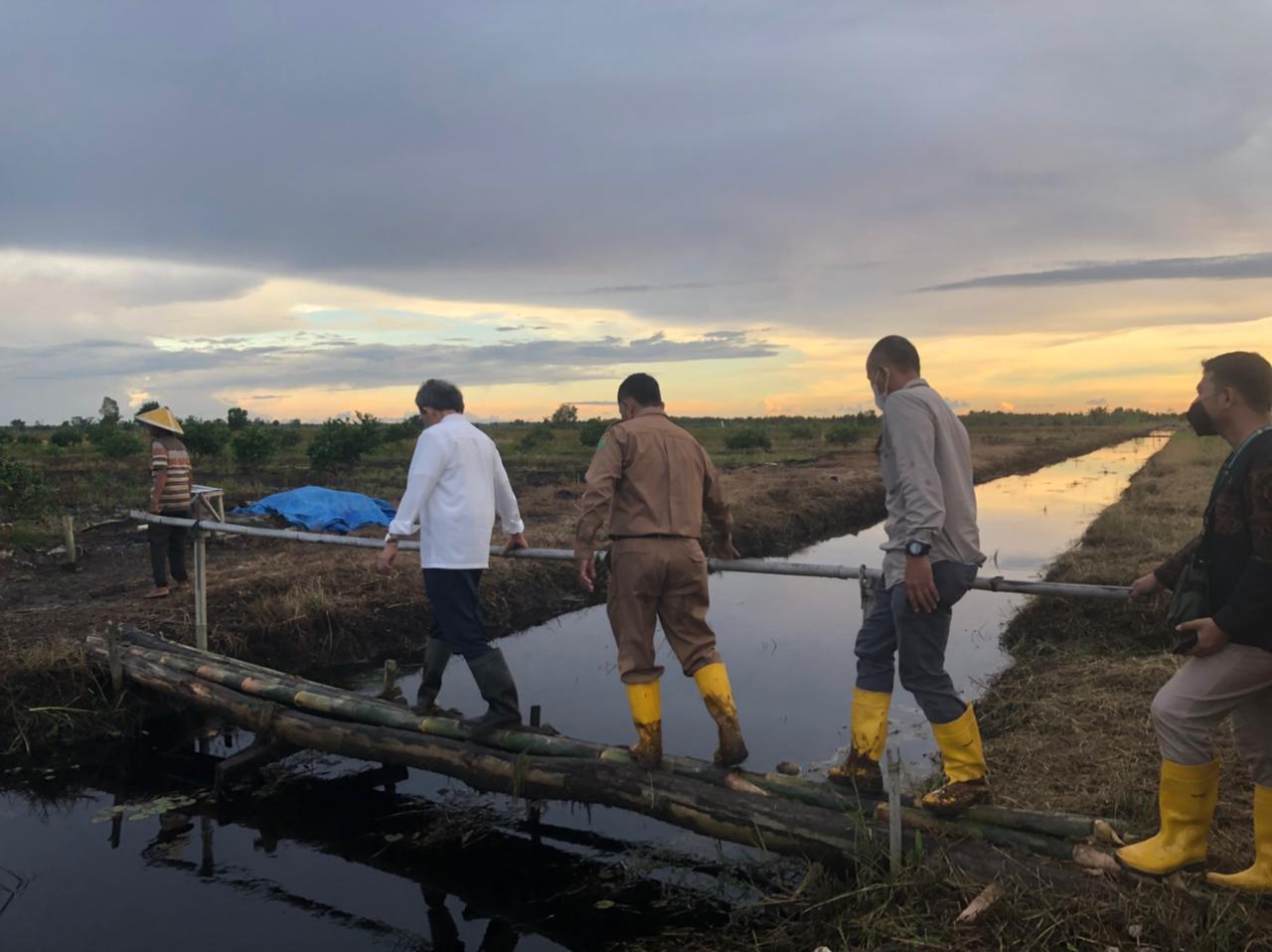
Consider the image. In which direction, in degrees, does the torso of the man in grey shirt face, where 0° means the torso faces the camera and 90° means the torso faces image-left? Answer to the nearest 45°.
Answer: approximately 90°

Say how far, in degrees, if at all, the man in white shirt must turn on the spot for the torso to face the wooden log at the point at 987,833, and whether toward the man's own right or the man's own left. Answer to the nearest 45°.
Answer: approximately 180°

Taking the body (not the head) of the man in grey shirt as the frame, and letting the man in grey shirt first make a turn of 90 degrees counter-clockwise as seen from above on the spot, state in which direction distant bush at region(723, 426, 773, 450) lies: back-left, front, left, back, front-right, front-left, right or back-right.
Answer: back

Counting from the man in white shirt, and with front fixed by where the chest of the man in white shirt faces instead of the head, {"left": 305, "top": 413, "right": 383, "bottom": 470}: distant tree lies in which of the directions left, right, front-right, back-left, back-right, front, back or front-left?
front-right

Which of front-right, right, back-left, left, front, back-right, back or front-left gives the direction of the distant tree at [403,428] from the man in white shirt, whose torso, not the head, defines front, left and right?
front-right

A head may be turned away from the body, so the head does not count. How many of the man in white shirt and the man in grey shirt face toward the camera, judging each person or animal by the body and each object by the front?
0

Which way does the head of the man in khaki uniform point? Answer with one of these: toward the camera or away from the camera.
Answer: away from the camera

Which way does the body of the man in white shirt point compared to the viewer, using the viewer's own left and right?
facing away from the viewer and to the left of the viewer

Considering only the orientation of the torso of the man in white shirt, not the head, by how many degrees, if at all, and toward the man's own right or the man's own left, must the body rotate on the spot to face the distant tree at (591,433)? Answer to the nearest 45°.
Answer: approximately 45° to the man's own right
